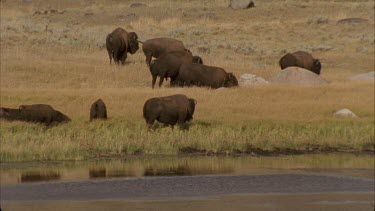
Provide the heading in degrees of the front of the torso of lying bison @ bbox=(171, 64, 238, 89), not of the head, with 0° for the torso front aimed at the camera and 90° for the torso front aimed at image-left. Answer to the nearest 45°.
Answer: approximately 270°

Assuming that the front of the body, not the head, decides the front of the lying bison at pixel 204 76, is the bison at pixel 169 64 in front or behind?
behind

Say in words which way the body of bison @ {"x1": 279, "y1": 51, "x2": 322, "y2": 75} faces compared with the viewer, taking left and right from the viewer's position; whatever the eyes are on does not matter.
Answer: facing to the right of the viewer

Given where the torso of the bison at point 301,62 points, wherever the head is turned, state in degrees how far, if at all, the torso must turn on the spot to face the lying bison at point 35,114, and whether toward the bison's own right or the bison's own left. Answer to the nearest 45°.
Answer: approximately 135° to the bison's own right

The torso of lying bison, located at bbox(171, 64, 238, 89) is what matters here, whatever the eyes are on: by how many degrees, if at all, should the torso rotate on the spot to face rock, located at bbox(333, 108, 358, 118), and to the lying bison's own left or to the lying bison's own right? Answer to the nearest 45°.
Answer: approximately 45° to the lying bison's own right
